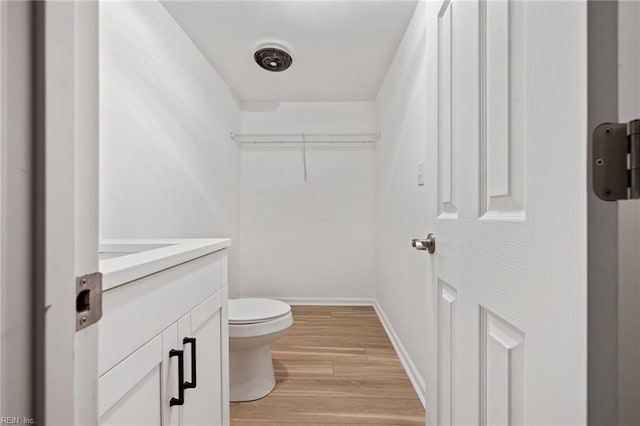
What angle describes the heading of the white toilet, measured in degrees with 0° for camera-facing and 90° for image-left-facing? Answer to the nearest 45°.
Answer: approximately 270°

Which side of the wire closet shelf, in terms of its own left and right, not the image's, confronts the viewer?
front

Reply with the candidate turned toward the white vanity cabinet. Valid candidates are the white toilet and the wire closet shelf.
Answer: the wire closet shelf

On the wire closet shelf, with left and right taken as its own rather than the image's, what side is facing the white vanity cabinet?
front

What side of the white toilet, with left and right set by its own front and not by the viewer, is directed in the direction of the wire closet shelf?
left

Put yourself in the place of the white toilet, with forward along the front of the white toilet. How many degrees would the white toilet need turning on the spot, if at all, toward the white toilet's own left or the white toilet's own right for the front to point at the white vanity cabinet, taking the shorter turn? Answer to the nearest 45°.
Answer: approximately 90° to the white toilet's own right

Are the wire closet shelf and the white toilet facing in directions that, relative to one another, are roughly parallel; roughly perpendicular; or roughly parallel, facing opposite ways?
roughly perpendicular

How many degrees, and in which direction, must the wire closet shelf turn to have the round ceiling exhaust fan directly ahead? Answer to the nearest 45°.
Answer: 0° — it already faces it

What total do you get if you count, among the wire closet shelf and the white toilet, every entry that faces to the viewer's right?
1
